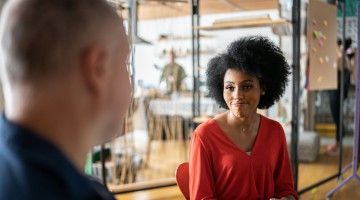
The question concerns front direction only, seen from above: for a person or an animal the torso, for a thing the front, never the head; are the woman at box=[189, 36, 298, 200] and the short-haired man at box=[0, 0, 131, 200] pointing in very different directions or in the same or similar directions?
very different directions

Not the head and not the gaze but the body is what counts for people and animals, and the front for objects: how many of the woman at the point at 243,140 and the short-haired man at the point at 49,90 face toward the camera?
1

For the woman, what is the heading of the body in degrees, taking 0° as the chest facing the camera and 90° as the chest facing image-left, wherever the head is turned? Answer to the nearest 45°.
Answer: approximately 0°

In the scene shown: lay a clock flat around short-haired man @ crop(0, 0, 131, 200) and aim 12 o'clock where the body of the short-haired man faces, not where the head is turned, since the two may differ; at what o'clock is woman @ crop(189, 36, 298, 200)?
The woman is roughly at 12 o'clock from the short-haired man.

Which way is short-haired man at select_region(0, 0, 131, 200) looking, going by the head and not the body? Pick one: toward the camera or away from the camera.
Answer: away from the camera

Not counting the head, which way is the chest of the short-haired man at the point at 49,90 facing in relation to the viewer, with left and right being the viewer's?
facing away from the viewer and to the right of the viewer

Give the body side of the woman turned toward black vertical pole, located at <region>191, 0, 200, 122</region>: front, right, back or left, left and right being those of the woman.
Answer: back

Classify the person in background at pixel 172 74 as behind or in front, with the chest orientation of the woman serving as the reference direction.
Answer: behind
